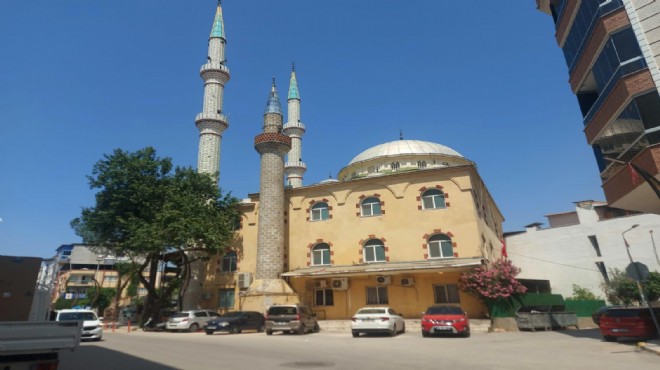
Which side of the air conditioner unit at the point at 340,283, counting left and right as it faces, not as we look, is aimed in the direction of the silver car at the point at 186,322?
right

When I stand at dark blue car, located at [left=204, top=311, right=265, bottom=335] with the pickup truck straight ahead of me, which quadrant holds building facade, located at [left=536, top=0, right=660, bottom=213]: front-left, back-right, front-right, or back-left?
front-left

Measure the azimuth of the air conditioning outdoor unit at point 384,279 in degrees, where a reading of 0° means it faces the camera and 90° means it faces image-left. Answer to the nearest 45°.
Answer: approximately 0°

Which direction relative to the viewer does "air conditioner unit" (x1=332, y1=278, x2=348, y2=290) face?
toward the camera

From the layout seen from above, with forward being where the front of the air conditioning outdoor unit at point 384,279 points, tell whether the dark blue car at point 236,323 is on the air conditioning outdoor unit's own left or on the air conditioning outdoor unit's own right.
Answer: on the air conditioning outdoor unit's own right

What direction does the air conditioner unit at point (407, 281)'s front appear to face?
toward the camera

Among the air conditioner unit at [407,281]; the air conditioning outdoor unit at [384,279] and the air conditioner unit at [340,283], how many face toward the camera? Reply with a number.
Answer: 3

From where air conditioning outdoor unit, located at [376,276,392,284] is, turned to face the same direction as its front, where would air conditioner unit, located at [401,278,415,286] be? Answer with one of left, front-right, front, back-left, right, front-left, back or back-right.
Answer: left

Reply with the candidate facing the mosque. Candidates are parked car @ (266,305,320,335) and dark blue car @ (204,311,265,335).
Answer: the parked car

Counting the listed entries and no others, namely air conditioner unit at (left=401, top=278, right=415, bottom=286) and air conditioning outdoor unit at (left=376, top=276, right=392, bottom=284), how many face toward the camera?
2

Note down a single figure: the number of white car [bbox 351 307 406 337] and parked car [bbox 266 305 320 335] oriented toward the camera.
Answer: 0

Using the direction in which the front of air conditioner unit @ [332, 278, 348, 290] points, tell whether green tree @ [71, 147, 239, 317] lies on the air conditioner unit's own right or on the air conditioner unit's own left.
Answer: on the air conditioner unit's own right

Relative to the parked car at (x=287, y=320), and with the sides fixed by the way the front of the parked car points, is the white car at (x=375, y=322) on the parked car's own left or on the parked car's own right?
on the parked car's own right

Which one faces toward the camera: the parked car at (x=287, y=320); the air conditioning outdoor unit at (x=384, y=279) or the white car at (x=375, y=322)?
the air conditioning outdoor unit

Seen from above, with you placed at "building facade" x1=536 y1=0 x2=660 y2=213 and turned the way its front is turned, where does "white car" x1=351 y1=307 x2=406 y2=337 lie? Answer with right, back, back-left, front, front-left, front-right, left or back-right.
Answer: front-right
